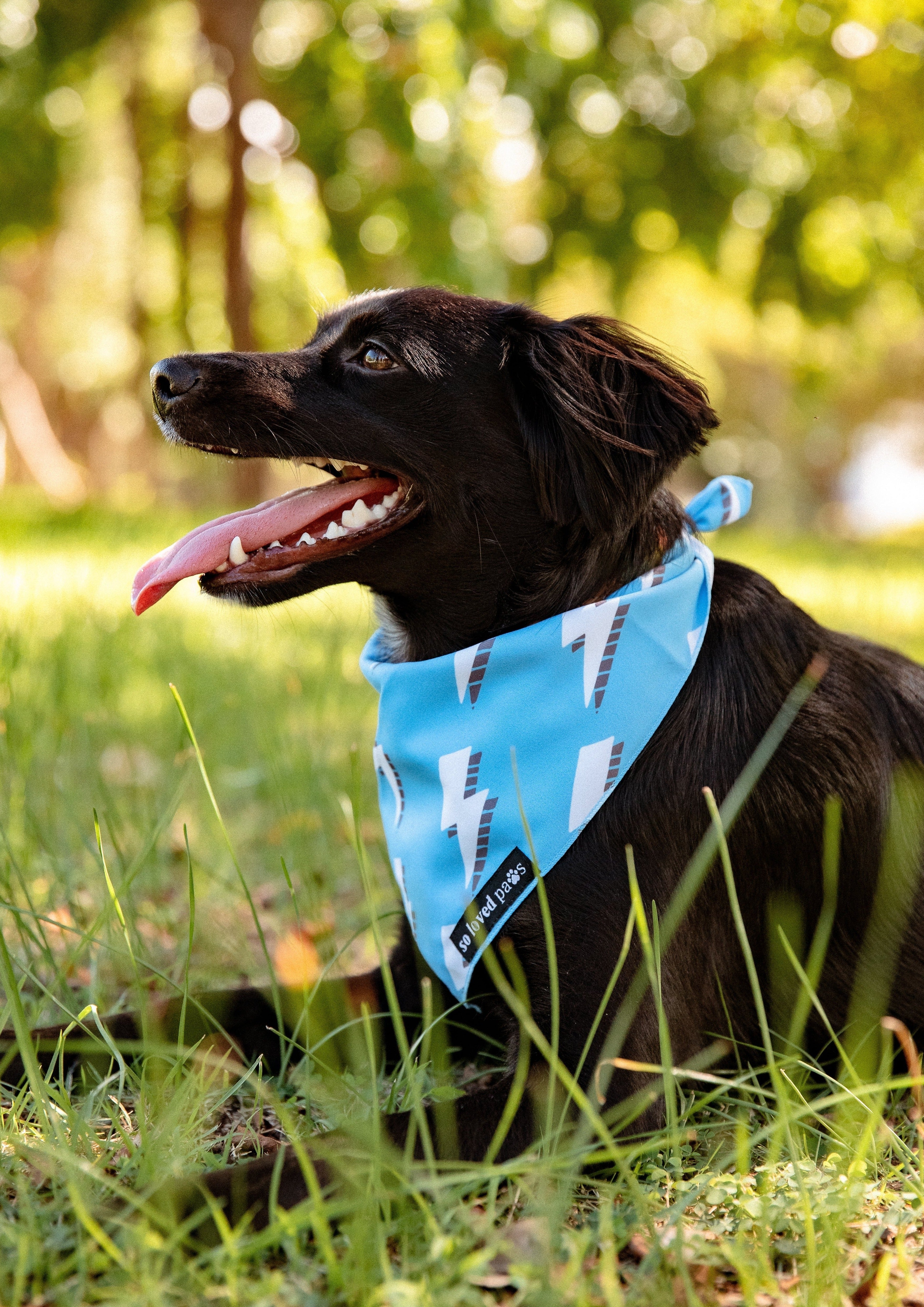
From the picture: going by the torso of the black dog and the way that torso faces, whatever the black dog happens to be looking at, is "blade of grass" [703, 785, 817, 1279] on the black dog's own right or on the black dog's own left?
on the black dog's own left

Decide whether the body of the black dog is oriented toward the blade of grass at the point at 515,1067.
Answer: no

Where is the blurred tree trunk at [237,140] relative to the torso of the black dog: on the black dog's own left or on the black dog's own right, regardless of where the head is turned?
on the black dog's own right

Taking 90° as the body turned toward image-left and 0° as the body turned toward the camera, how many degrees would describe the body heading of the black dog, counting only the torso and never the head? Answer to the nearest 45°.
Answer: approximately 90°

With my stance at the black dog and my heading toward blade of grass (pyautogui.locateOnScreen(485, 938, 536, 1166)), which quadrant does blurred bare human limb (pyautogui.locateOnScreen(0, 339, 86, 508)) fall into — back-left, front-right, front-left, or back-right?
back-right

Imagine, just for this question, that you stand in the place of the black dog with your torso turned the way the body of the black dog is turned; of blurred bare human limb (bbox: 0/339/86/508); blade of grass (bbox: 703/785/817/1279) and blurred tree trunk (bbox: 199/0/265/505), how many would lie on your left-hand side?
1

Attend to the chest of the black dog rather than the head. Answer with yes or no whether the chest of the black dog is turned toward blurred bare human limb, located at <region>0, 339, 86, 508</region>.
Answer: no
